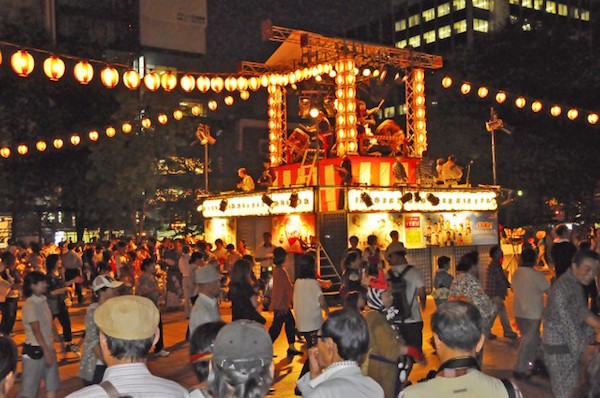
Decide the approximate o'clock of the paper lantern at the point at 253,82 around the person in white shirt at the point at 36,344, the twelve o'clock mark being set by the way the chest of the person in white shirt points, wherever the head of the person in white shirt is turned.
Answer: The paper lantern is roughly at 10 o'clock from the person in white shirt.

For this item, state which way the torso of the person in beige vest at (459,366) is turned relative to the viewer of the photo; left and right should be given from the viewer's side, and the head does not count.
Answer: facing away from the viewer

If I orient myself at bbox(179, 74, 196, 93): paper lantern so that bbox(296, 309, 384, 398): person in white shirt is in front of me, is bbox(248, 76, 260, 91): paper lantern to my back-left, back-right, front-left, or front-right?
back-left

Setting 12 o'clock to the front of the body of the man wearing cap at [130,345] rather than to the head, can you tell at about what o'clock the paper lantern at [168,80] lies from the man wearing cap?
The paper lantern is roughly at 12 o'clock from the man wearing cap.

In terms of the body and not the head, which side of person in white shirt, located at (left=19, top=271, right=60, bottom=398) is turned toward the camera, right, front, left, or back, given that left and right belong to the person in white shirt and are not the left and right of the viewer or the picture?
right

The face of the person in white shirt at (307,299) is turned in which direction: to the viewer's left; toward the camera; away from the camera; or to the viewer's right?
away from the camera

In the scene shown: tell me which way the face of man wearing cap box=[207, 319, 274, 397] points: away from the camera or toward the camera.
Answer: away from the camera

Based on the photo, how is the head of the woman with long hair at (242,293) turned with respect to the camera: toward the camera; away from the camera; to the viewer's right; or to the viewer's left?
away from the camera

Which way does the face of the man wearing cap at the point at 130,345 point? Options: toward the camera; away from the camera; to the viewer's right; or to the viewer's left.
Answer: away from the camera
